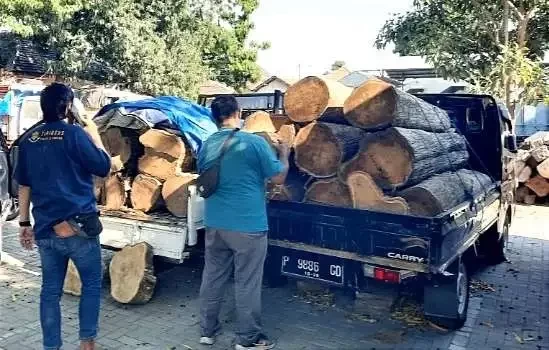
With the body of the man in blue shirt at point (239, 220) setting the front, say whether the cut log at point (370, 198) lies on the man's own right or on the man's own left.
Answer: on the man's own right

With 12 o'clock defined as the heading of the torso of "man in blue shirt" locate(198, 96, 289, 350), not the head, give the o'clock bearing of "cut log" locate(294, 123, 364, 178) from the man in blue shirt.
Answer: The cut log is roughly at 2 o'clock from the man in blue shirt.

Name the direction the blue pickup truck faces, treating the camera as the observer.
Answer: facing away from the viewer and to the right of the viewer

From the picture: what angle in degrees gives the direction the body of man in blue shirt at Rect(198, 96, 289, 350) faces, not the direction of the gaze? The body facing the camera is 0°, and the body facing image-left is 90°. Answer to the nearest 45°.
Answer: approximately 180°

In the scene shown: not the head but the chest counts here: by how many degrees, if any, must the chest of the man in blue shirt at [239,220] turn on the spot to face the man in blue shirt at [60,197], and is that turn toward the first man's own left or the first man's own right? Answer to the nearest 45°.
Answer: approximately 90° to the first man's own left
